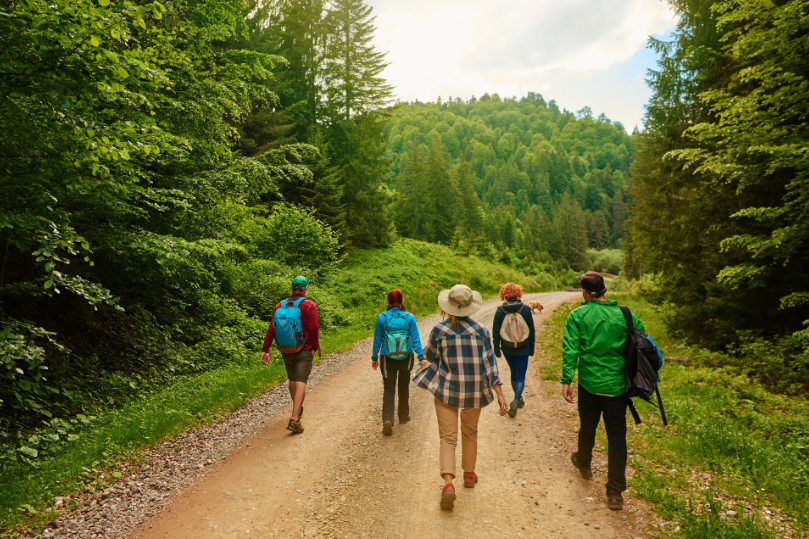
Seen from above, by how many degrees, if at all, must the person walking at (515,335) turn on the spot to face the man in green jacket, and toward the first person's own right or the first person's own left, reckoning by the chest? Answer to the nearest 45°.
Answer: approximately 180°

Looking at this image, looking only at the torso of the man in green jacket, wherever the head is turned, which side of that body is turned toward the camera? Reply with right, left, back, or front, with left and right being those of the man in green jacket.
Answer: back

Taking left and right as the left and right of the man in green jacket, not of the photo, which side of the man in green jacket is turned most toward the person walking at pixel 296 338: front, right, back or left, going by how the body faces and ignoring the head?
left

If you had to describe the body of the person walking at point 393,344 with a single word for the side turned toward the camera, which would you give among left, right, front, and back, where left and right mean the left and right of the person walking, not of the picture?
back

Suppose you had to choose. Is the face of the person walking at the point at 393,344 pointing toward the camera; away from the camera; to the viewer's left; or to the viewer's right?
away from the camera

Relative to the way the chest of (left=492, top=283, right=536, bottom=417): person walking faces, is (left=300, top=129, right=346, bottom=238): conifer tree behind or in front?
in front

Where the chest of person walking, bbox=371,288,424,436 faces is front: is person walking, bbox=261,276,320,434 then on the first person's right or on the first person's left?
on the first person's left

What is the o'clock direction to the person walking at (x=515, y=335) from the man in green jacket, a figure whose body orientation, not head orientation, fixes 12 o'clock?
The person walking is roughly at 11 o'clock from the man in green jacket.

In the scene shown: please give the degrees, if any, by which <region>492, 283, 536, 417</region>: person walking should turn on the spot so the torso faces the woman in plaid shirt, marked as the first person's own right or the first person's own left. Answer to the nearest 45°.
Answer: approximately 180°

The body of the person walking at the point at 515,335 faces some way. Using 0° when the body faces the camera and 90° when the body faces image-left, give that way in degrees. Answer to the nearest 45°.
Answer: approximately 180°

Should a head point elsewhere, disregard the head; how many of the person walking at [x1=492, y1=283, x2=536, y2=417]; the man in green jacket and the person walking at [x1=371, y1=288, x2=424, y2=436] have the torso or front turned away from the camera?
3

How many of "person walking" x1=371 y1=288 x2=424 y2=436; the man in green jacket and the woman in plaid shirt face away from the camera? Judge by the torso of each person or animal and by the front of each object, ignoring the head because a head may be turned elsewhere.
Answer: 3

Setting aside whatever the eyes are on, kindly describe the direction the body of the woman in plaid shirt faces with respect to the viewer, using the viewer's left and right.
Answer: facing away from the viewer

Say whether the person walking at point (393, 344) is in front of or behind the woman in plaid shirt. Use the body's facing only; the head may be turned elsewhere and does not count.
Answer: in front

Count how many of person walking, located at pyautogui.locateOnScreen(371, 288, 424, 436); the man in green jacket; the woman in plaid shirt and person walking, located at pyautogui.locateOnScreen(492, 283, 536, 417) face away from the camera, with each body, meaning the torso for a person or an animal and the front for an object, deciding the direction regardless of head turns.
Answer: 4

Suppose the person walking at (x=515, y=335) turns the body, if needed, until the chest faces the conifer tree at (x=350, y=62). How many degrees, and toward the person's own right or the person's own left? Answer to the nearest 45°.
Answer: approximately 45° to the person's own left
